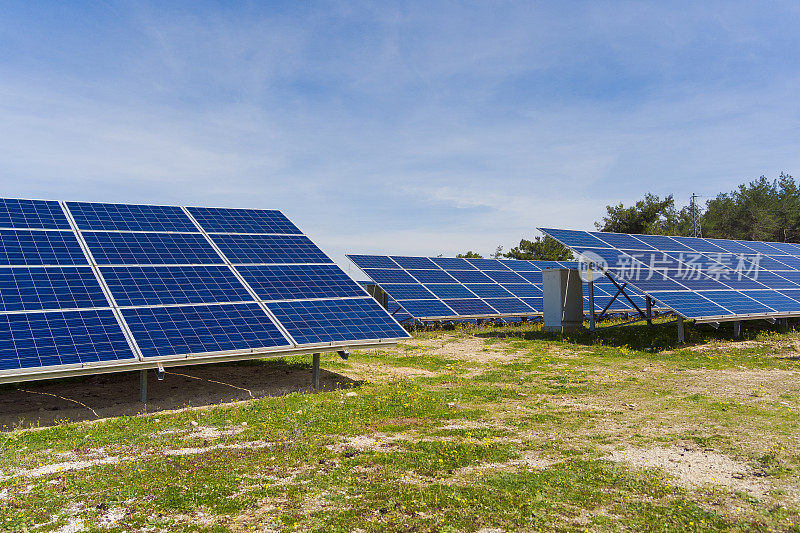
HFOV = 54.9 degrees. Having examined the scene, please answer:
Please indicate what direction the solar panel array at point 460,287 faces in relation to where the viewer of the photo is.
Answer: facing the viewer and to the right of the viewer

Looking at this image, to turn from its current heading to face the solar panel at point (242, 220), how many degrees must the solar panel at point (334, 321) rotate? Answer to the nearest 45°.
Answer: approximately 180°

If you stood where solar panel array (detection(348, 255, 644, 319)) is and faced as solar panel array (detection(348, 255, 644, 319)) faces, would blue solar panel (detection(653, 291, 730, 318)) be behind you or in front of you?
in front

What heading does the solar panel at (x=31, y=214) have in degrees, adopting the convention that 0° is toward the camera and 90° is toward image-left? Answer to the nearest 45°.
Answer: approximately 315°

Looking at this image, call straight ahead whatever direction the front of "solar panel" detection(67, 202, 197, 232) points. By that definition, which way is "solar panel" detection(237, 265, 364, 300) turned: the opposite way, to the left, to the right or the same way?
the same way

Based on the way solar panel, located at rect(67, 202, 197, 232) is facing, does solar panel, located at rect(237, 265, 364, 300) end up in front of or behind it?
in front

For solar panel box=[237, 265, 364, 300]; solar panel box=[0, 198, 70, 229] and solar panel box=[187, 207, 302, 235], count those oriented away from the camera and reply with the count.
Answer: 0

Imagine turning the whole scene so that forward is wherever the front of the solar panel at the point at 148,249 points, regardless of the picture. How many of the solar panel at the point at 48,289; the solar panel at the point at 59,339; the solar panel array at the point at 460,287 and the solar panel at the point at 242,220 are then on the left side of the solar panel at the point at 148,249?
2

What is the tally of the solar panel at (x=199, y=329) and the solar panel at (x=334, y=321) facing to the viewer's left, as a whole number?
0

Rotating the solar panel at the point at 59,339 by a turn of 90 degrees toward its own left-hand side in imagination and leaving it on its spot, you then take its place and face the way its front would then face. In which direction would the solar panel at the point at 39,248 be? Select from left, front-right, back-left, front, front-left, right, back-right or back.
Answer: front-left

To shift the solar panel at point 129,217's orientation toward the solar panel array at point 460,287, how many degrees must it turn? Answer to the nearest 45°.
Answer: approximately 90° to its left

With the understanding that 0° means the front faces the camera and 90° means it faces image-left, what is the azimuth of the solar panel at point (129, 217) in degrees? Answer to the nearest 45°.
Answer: approximately 315°

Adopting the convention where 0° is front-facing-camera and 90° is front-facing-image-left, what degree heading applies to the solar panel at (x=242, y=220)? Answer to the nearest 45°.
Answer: approximately 315°

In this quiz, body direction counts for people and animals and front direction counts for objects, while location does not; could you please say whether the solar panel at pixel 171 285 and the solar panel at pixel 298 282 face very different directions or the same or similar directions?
same or similar directions

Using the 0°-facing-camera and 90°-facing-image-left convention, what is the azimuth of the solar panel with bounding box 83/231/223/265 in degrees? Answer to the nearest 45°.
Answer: approximately 315°

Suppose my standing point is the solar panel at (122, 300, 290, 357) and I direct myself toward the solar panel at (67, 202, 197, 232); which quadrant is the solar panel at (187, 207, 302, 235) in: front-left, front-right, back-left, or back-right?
front-right
